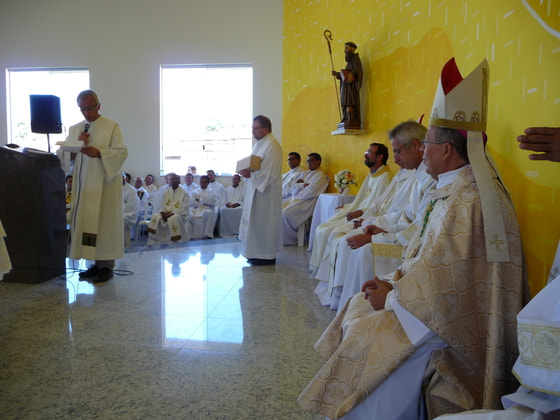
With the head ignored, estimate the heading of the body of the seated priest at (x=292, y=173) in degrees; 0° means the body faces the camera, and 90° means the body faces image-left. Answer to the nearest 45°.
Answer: approximately 45°

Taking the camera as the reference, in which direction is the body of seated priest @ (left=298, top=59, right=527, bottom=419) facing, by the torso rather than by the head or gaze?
to the viewer's left

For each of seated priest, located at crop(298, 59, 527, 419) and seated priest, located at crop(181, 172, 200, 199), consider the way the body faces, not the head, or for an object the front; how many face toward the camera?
1

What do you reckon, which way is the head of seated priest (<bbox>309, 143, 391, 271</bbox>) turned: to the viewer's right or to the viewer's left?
to the viewer's left

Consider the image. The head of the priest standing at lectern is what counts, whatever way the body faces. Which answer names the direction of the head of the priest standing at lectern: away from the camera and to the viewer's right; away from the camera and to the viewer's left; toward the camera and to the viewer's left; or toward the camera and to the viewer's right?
toward the camera and to the viewer's left

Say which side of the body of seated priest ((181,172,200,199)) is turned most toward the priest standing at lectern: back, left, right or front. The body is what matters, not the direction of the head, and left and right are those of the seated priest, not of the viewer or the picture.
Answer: front

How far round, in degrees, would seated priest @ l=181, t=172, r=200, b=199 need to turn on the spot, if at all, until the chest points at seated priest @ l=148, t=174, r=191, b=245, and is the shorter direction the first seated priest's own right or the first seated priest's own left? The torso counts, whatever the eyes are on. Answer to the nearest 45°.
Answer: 0° — they already face them

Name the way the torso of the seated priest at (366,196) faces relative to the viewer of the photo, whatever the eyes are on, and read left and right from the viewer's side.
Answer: facing the viewer and to the left of the viewer

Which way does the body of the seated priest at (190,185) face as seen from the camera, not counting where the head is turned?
toward the camera

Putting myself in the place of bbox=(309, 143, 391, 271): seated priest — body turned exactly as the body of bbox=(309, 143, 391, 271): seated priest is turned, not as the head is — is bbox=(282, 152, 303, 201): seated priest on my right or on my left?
on my right
